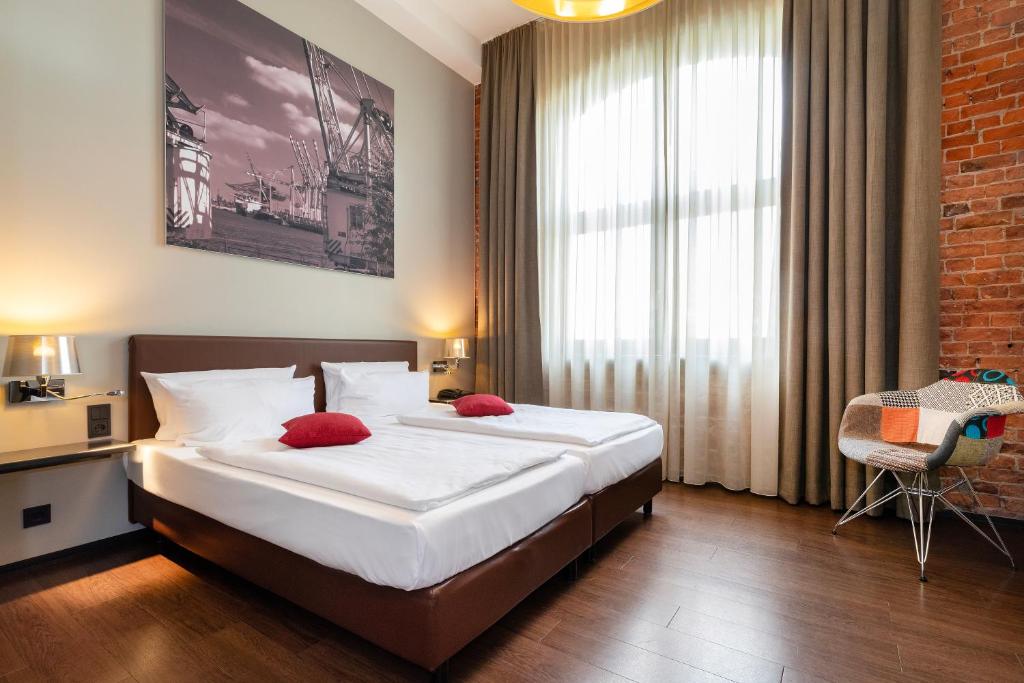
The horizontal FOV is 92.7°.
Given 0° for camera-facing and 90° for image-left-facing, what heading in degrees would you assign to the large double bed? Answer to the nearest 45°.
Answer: approximately 315°

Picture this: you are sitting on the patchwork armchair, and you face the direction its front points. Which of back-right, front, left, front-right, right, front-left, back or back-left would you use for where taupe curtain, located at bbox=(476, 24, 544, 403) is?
front-right

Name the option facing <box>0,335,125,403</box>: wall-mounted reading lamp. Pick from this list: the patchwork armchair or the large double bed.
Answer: the patchwork armchair

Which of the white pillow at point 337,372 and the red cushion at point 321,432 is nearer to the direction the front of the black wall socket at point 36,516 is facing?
the red cushion

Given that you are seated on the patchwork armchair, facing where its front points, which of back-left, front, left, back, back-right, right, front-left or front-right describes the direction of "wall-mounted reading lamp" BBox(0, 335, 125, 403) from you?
front

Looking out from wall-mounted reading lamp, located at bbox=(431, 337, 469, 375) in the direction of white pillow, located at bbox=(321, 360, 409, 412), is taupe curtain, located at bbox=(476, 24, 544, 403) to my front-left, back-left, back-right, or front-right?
back-left

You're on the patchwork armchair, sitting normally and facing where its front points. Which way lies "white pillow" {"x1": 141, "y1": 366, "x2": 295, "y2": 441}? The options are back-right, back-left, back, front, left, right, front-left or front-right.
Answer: front

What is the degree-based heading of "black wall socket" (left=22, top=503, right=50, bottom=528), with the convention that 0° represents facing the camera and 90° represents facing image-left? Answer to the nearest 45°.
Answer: approximately 315°

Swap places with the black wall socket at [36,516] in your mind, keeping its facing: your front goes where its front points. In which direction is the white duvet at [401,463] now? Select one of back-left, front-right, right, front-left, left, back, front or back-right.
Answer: front

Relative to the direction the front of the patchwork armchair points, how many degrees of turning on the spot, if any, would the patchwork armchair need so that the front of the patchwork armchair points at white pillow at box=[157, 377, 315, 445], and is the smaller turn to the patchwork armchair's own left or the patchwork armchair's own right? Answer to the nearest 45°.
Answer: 0° — it already faces it

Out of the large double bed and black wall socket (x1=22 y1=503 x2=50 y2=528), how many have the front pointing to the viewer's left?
0

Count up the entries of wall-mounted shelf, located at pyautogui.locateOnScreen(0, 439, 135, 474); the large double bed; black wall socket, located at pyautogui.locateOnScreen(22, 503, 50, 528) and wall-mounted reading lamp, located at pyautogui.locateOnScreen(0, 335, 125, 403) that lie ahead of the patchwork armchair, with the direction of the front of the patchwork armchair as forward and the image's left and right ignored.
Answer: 4

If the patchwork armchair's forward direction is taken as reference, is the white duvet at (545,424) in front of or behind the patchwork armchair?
in front

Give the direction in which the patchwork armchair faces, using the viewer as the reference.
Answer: facing the viewer and to the left of the viewer

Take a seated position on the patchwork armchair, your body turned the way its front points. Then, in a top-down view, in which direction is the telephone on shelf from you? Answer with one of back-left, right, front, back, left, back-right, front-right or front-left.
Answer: front-right

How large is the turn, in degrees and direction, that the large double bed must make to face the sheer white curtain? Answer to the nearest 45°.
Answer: approximately 90° to its left

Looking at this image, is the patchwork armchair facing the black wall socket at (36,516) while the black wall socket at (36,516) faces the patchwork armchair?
no

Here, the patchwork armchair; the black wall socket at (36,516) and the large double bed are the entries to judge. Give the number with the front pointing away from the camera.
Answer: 0
